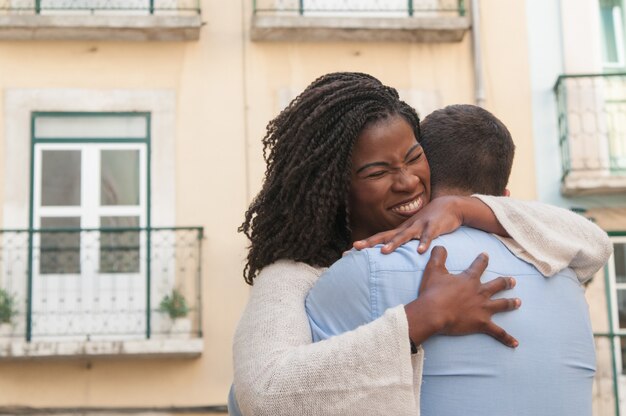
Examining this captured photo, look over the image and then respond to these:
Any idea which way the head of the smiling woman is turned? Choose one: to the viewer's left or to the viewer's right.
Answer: to the viewer's right

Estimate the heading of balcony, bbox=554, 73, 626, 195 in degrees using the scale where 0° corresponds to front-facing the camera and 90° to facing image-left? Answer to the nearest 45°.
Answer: approximately 0°

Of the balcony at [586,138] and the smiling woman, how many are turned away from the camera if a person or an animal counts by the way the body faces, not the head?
0

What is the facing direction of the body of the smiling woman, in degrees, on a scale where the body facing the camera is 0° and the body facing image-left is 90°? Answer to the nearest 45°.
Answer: approximately 315°

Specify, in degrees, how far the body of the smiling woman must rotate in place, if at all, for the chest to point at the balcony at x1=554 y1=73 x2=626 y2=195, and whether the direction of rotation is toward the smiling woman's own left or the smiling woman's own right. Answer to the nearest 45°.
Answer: approximately 135° to the smiling woman's own left
